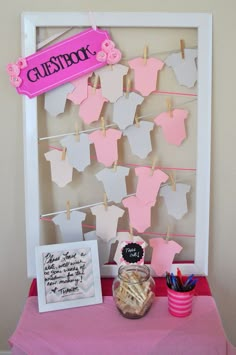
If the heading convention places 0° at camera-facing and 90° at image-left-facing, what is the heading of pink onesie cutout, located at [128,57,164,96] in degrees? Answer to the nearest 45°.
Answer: approximately 0°

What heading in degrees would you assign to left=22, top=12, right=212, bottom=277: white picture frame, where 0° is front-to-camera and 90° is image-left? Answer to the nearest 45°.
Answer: approximately 0°
